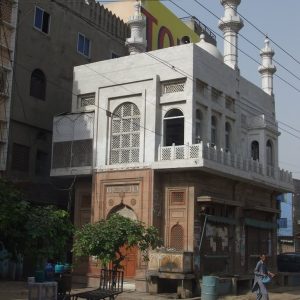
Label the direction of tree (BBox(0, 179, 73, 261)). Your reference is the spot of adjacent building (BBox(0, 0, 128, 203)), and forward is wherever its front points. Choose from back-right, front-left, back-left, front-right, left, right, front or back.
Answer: front-right

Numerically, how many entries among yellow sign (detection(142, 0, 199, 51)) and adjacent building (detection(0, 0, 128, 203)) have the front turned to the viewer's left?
0

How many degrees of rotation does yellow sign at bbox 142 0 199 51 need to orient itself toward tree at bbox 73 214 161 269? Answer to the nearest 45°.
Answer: approximately 45° to its right

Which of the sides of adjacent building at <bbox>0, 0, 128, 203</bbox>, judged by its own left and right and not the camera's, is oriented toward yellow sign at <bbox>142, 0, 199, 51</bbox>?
left

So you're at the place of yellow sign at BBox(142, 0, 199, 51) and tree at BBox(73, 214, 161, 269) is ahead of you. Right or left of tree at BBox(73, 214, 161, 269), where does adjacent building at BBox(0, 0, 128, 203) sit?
right

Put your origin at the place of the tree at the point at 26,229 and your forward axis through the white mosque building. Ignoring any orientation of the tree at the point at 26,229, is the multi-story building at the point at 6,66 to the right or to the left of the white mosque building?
left

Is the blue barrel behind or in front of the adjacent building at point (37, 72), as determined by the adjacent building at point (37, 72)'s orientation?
in front

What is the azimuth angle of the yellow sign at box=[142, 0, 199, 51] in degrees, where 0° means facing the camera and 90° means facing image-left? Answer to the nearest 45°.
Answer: approximately 315°

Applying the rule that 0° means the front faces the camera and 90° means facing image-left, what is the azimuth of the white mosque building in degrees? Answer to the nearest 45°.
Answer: approximately 45°

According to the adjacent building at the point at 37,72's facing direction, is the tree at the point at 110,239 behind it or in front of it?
in front

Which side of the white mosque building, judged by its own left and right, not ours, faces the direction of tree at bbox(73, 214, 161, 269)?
front
